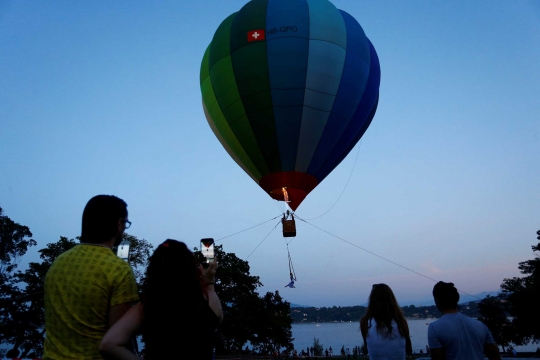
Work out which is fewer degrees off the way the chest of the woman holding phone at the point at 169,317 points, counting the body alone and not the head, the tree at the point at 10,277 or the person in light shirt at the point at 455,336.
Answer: the tree

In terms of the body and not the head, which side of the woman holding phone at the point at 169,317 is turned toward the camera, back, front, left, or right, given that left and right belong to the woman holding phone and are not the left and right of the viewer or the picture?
back

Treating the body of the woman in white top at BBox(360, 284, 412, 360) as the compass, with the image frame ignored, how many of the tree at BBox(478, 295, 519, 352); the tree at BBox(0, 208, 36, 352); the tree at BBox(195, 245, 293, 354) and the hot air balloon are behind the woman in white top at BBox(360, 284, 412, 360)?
0

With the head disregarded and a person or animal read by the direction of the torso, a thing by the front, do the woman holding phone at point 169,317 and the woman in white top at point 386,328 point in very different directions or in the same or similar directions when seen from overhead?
same or similar directions

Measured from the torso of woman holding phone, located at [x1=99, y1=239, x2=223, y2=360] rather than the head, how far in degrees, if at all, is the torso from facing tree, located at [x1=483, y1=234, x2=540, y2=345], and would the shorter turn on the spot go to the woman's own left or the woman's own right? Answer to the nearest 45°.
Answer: approximately 45° to the woman's own right

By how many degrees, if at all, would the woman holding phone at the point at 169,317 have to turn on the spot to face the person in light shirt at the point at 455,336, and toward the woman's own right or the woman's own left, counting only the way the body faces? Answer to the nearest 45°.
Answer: approximately 45° to the woman's own right

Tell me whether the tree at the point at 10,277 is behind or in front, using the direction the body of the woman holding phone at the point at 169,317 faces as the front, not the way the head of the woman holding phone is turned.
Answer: in front

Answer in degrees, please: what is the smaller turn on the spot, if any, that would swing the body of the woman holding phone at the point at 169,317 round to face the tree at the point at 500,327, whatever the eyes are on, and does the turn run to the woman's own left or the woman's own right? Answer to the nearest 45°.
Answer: approximately 45° to the woman's own right

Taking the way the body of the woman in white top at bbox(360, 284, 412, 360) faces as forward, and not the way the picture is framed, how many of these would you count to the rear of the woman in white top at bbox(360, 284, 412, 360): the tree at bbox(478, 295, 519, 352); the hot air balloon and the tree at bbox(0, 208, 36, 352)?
0

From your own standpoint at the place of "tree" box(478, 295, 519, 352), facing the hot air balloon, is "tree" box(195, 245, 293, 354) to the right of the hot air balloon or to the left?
right

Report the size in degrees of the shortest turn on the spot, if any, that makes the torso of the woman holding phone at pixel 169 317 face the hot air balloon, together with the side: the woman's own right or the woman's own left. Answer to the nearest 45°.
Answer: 0° — they already face it

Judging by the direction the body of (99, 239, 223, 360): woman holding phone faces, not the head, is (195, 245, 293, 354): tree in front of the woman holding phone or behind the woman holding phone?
in front

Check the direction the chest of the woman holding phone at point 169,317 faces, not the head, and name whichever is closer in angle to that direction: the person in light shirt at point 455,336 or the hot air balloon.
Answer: the hot air balloon

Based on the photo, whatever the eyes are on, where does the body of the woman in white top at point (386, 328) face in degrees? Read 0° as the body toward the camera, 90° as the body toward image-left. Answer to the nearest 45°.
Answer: approximately 180°

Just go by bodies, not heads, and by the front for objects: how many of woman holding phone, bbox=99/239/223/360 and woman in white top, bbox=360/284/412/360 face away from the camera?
2
